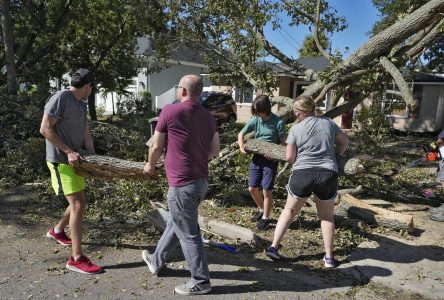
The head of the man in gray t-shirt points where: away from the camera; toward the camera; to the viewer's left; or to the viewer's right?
to the viewer's right

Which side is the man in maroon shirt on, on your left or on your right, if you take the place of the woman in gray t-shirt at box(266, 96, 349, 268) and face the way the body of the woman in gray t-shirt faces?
on your left

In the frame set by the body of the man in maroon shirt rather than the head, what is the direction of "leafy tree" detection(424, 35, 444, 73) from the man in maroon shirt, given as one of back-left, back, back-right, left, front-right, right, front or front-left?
right

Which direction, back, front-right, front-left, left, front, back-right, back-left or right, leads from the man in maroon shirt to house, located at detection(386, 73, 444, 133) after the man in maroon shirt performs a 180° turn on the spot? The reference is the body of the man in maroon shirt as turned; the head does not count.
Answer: left

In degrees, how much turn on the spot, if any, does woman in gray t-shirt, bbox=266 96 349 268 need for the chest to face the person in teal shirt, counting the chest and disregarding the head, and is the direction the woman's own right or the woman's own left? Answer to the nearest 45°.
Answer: approximately 45° to the woman's own left

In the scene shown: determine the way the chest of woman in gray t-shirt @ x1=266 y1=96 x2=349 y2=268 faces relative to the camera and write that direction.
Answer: away from the camera

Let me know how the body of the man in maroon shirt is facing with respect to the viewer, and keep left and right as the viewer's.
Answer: facing away from the viewer and to the left of the viewer

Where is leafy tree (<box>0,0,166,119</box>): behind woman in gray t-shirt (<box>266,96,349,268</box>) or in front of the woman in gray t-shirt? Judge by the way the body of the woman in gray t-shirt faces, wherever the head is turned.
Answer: in front

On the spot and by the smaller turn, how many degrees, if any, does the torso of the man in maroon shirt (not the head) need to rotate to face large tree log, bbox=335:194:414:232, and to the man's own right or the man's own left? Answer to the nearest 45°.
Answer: approximately 90° to the man's own right

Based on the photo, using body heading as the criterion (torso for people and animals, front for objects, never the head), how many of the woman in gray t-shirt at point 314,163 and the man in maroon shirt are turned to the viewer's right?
0
